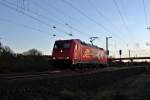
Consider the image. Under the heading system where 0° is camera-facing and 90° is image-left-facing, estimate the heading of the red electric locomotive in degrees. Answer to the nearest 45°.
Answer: approximately 45°
